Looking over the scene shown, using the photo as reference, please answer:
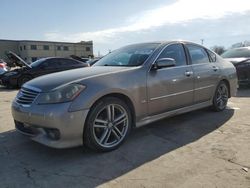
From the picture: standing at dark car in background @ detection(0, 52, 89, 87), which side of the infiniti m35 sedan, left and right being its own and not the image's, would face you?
right

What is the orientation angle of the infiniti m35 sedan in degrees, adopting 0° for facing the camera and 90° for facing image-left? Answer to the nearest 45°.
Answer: approximately 45°
